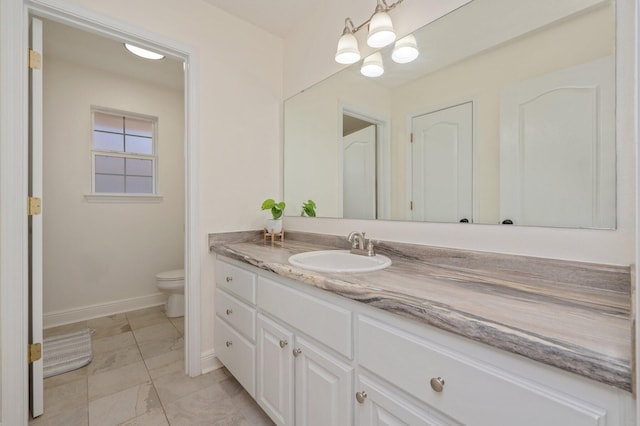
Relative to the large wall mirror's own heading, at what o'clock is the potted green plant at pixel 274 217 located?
The potted green plant is roughly at 2 o'clock from the large wall mirror.

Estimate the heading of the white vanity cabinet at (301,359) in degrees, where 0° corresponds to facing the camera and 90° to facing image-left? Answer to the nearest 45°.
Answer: approximately 45°

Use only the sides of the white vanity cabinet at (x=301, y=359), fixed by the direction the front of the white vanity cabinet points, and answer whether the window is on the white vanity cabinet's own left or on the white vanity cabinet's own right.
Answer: on the white vanity cabinet's own right

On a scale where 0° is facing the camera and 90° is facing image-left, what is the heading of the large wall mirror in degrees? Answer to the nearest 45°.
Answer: approximately 45°

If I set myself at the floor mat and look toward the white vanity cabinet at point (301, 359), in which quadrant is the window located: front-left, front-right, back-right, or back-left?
back-left

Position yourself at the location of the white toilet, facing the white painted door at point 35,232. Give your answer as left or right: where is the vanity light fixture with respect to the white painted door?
left

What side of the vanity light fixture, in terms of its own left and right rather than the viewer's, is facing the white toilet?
right

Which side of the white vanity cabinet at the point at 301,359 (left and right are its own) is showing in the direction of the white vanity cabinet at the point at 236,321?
right

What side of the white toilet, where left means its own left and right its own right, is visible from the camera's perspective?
left
